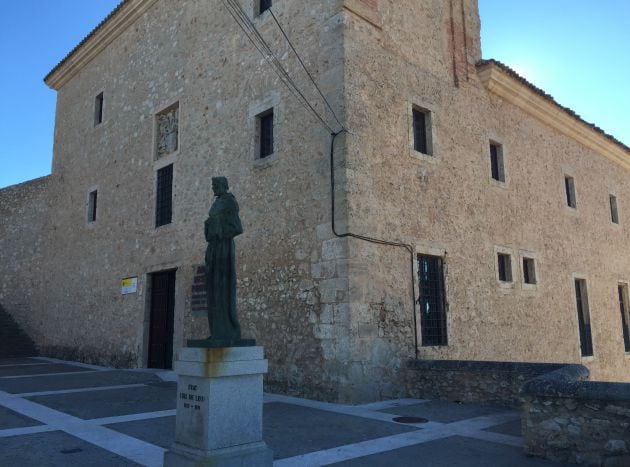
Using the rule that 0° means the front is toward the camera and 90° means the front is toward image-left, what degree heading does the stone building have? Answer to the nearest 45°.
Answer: approximately 45°

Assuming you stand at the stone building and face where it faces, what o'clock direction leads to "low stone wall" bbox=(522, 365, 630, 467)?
The low stone wall is roughly at 10 o'clock from the stone building.

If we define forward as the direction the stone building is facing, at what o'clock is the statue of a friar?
The statue of a friar is roughly at 11 o'clock from the stone building.

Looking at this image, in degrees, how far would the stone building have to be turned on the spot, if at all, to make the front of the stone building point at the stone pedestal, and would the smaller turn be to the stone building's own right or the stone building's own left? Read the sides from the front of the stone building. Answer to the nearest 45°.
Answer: approximately 45° to the stone building's own left

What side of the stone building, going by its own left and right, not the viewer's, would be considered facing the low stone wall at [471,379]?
left

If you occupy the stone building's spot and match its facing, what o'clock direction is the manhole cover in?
The manhole cover is roughly at 10 o'clock from the stone building.
